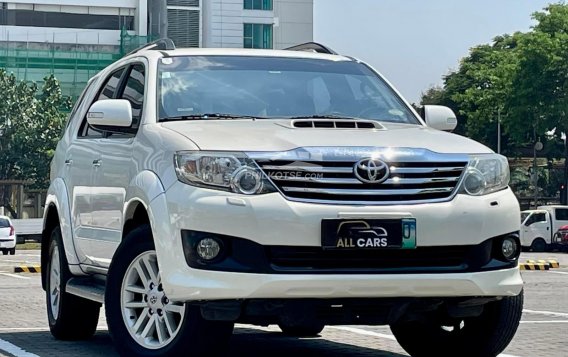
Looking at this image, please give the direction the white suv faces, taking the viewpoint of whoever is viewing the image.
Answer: facing the viewer and to the right of the viewer

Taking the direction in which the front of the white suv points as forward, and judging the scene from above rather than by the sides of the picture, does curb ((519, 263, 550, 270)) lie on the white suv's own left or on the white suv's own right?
on the white suv's own left
